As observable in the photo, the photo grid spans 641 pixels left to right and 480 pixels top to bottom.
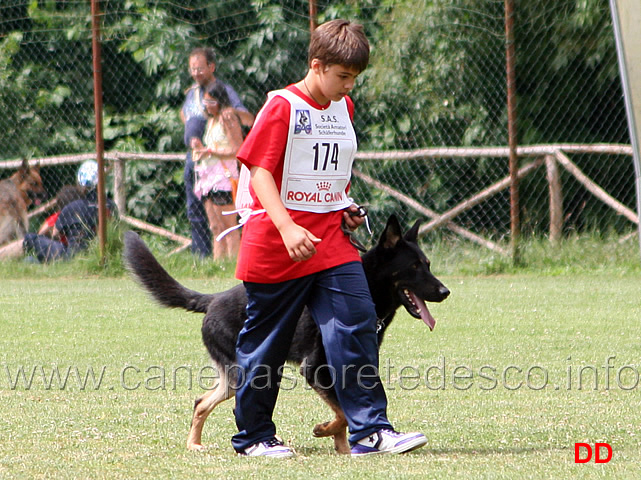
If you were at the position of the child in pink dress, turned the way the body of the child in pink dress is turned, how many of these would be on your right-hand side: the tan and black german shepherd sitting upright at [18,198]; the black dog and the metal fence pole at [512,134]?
1

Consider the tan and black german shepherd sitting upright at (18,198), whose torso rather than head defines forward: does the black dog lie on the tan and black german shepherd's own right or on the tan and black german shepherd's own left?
on the tan and black german shepherd's own right

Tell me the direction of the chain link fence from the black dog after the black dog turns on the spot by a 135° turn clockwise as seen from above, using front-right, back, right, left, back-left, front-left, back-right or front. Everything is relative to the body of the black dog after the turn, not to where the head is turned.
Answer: back-right

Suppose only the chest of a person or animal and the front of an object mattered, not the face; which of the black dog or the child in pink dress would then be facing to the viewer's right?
the black dog

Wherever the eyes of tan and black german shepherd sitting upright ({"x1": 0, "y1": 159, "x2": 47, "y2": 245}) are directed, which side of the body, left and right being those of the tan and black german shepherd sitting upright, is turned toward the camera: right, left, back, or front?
right

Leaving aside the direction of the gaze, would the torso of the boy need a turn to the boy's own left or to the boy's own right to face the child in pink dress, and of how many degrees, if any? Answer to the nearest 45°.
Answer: approximately 135° to the boy's own left

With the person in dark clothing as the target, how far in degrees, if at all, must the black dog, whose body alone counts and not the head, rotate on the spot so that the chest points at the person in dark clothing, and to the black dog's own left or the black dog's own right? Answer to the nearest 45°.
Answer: approximately 90° to the black dog's own left

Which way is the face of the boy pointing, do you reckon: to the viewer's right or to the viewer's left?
to the viewer's right

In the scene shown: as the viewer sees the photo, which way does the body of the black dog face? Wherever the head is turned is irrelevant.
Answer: to the viewer's right

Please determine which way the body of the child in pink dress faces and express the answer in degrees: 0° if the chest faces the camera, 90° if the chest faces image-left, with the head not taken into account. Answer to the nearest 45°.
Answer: approximately 45°

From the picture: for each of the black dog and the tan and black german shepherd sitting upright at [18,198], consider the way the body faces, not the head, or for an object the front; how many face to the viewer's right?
2

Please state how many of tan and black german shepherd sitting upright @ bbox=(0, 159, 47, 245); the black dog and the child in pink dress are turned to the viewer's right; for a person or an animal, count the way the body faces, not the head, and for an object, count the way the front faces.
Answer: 2

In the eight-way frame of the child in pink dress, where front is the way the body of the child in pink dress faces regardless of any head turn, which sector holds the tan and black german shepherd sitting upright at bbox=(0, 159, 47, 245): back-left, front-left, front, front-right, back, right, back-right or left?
right
